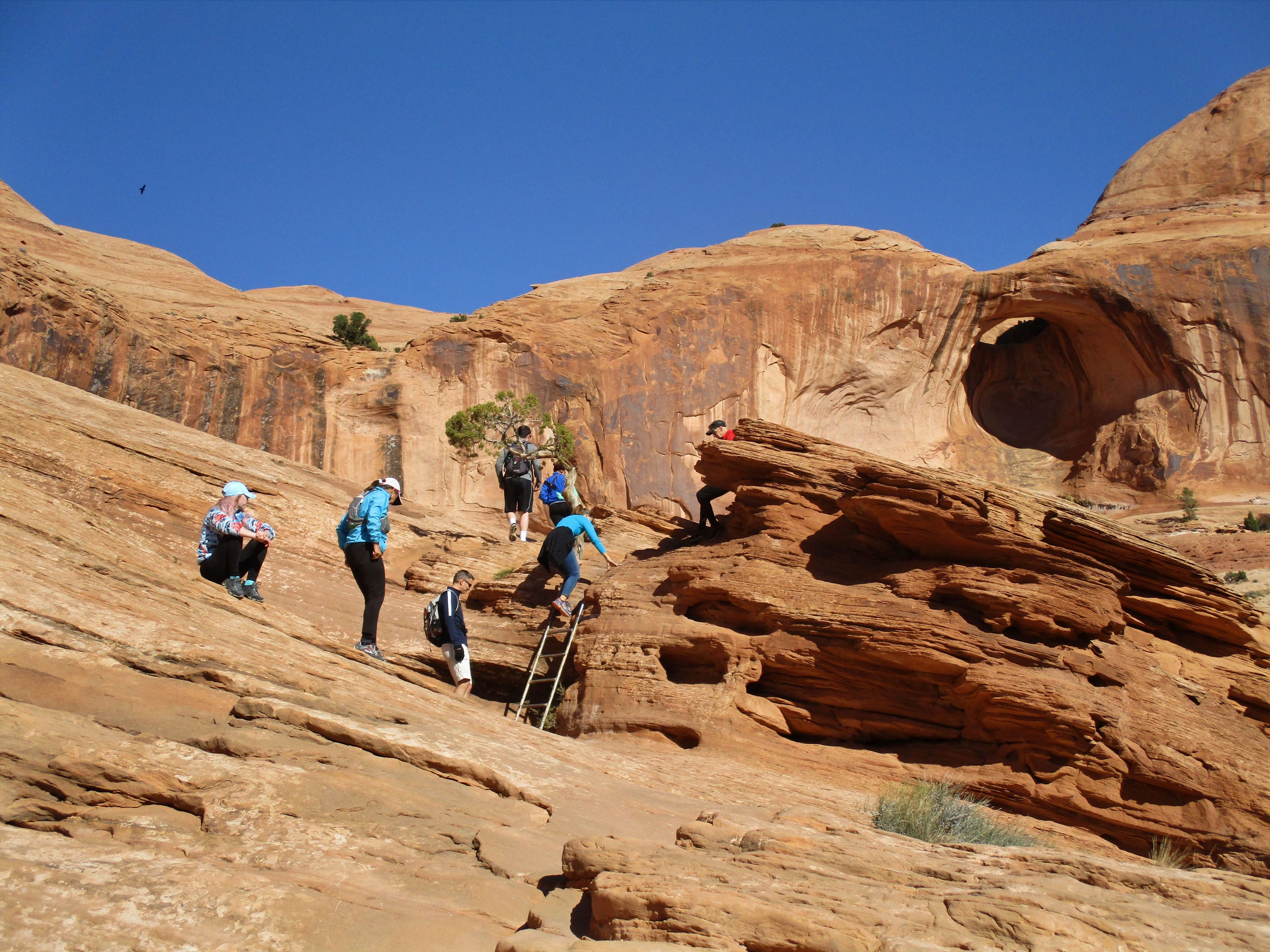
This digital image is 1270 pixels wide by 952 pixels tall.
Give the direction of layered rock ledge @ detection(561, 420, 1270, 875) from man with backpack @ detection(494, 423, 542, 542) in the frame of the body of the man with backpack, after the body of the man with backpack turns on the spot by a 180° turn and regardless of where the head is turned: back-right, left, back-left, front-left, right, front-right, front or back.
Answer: front-left

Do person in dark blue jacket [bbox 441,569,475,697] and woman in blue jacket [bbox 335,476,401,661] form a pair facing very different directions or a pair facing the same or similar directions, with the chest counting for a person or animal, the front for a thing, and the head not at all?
same or similar directions

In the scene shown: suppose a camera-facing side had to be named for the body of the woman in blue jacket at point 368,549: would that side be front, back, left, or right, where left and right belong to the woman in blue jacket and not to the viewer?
right

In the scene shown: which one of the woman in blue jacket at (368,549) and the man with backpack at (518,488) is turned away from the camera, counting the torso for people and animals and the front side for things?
the man with backpack

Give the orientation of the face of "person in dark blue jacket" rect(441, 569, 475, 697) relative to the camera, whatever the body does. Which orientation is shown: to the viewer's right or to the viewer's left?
to the viewer's right

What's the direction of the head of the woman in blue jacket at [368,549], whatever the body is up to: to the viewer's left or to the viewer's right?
to the viewer's right

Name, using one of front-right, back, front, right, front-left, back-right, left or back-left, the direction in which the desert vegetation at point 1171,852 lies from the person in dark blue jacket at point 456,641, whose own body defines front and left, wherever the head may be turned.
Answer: front

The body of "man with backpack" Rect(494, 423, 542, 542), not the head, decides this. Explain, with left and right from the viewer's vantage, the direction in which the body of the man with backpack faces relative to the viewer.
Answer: facing away from the viewer

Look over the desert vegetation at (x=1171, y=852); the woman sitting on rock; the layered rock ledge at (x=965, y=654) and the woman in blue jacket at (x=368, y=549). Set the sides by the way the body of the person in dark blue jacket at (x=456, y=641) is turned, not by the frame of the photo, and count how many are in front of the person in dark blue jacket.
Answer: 2

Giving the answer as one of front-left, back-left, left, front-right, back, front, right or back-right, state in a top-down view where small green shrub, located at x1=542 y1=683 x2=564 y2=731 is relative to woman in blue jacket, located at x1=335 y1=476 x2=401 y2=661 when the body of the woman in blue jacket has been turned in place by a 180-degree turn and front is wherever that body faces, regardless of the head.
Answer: back-right

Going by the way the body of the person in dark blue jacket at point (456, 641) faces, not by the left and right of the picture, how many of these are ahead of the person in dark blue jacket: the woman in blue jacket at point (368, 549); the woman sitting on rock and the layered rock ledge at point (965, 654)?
1

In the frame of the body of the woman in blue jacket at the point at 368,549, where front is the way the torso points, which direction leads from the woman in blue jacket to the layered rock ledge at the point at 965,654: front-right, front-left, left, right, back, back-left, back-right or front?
front

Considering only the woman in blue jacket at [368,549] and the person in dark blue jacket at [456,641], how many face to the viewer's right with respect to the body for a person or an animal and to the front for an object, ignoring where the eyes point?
2

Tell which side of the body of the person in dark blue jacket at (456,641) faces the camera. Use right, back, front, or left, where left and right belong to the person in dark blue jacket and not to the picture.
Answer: right
